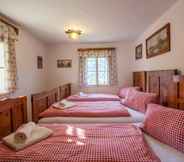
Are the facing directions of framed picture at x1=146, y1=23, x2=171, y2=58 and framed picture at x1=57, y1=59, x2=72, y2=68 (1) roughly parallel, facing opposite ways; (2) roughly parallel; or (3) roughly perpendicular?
roughly perpendicular

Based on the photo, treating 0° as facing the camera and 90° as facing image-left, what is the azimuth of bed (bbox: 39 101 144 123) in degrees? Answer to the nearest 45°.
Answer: approximately 90°

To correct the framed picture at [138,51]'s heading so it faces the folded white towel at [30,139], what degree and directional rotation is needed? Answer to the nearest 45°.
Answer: approximately 45° to its left

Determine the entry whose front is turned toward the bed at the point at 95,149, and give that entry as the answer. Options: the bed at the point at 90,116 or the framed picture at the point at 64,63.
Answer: the framed picture

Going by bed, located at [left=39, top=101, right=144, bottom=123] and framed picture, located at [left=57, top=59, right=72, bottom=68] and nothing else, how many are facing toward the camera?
1

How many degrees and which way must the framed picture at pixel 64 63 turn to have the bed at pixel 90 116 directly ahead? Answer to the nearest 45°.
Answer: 0° — it already faces it

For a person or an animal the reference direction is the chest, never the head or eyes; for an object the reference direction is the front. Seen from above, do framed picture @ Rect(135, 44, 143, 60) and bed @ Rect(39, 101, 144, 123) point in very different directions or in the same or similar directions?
same or similar directions

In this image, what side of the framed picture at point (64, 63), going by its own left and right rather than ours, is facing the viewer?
front

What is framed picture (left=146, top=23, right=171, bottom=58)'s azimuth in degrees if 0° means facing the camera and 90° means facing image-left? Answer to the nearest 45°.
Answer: approximately 45°

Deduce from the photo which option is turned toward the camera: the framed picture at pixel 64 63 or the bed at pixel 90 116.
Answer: the framed picture

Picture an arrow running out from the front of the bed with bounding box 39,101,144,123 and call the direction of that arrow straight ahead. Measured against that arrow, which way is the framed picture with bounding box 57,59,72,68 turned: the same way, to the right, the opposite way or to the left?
to the left

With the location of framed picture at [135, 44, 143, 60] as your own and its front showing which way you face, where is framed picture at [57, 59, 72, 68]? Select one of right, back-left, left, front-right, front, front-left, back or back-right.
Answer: front-right

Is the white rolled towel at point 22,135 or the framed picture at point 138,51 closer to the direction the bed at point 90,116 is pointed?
the white rolled towel

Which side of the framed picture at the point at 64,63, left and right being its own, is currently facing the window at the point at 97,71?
left

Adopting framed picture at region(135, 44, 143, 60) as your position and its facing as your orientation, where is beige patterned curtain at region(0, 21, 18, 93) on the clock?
The beige patterned curtain is roughly at 12 o'clock from the framed picture.

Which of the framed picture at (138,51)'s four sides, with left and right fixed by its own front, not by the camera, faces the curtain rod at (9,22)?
front
